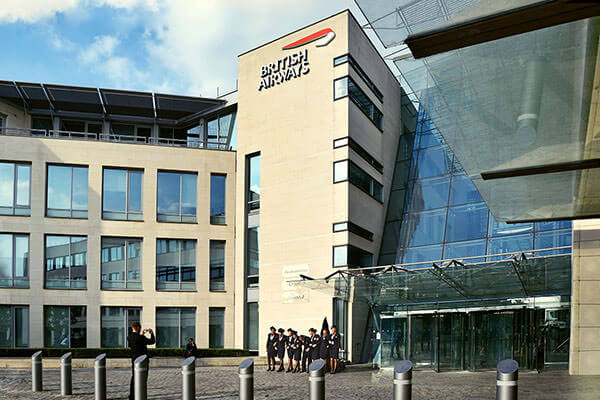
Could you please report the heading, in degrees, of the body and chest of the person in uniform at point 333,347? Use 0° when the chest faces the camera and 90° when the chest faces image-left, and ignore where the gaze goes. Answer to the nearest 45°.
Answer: approximately 45°

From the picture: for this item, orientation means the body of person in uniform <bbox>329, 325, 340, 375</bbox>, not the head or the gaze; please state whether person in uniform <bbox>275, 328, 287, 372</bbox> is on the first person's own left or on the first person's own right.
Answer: on the first person's own right

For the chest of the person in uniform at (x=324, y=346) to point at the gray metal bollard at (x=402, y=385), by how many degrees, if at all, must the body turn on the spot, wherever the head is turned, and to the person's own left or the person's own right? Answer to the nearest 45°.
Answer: approximately 45° to the person's own left

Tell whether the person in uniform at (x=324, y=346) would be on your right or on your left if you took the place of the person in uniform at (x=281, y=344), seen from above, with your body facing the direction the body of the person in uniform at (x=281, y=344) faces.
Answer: on your left
